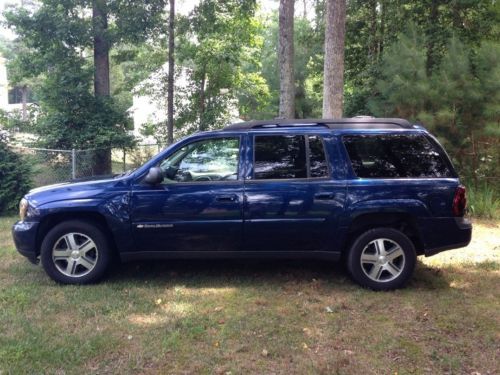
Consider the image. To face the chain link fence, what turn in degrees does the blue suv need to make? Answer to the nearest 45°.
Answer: approximately 45° to its right

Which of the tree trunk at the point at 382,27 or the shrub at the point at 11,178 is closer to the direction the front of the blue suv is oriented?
the shrub

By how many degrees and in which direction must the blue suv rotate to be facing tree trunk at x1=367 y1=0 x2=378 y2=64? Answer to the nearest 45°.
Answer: approximately 90° to its right

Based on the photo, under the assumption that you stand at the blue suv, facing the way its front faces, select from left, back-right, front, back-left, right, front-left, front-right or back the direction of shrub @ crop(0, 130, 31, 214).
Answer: front-right

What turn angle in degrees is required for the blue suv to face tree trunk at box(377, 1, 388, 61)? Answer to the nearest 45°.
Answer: approximately 90° to its right

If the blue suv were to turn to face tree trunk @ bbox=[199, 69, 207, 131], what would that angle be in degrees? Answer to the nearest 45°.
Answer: approximately 90° to its right

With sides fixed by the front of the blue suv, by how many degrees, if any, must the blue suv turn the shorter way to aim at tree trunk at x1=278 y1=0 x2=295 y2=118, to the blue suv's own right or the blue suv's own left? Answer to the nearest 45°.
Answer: approximately 90° to the blue suv's own right

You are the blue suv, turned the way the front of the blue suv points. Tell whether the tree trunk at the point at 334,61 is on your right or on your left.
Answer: on your right

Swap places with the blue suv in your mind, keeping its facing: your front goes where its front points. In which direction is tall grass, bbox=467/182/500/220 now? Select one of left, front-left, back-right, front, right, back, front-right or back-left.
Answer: back-right

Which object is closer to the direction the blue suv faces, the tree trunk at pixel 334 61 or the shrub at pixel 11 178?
the shrub

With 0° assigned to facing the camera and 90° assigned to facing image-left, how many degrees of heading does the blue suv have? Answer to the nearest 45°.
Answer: approximately 90°
